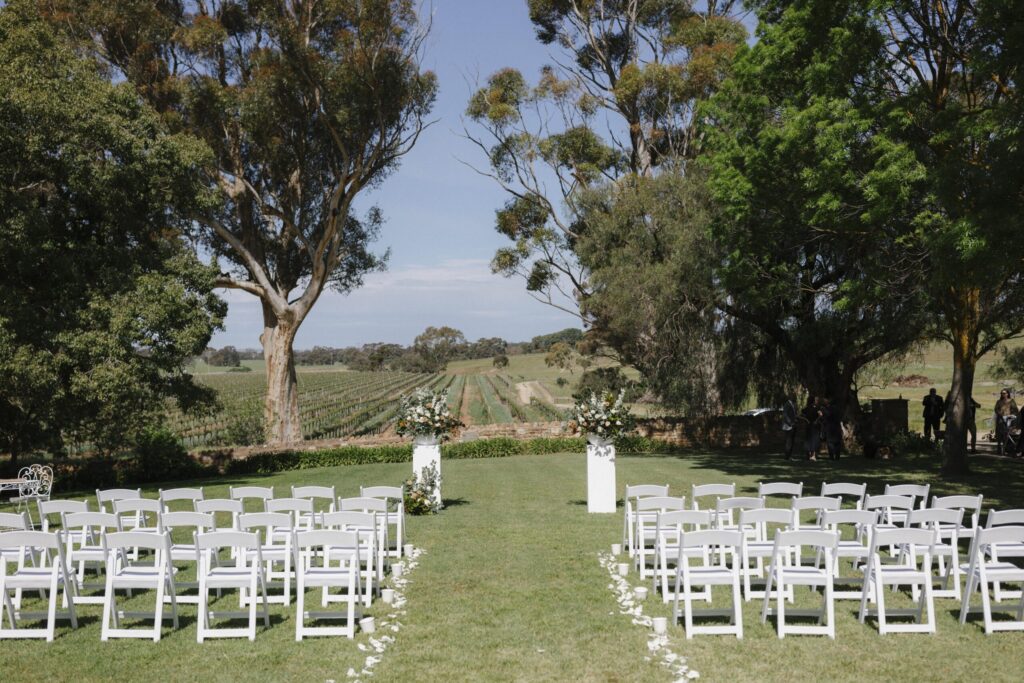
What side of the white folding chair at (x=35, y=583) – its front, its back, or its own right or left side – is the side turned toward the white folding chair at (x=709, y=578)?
right

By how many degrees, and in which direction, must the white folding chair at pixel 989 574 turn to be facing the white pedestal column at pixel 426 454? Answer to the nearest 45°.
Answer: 0° — it already faces it

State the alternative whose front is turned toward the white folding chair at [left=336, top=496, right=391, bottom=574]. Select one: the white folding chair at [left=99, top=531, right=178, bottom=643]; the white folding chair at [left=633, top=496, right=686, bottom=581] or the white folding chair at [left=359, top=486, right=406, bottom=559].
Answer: the white folding chair at [left=99, top=531, right=178, bottom=643]

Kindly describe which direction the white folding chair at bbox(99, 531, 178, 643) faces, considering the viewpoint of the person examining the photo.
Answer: facing away from the viewer and to the right of the viewer

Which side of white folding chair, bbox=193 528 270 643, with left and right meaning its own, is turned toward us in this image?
back

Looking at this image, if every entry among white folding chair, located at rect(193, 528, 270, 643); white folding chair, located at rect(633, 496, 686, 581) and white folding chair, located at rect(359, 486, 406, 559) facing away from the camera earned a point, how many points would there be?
3

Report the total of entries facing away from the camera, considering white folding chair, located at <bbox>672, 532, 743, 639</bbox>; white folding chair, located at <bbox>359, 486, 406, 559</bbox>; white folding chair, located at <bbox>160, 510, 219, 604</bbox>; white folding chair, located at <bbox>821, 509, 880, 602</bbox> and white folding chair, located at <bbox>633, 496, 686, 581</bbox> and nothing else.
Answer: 5

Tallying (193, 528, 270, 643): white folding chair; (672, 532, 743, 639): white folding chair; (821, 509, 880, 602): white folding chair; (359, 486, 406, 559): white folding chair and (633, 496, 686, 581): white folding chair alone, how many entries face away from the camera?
5

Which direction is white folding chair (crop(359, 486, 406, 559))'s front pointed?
away from the camera

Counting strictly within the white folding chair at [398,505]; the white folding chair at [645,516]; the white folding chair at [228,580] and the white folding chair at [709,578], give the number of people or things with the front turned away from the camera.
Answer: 4

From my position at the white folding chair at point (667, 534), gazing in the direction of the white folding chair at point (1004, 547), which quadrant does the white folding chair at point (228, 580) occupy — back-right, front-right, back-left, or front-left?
back-right

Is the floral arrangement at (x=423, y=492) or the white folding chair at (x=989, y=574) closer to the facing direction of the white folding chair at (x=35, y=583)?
the floral arrangement

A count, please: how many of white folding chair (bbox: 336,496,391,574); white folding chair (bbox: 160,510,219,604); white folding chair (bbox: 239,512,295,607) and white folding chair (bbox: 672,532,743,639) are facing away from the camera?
4

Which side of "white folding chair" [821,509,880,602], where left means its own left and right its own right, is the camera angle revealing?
back

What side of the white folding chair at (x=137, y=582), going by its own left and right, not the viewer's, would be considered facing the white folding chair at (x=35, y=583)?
left

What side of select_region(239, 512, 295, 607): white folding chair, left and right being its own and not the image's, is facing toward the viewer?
back

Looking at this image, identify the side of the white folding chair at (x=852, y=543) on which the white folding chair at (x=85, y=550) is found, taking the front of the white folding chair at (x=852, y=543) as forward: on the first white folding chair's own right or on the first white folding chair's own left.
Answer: on the first white folding chair's own left

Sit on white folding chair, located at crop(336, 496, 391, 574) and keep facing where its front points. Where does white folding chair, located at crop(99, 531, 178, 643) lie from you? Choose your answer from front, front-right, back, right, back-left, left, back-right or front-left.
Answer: back-left

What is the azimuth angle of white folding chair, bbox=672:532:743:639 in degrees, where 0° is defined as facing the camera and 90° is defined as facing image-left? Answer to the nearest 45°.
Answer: approximately 180°

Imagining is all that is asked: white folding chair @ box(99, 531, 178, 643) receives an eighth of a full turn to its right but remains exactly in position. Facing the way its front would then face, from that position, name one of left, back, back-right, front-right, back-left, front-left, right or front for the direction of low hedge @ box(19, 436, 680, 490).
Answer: left
